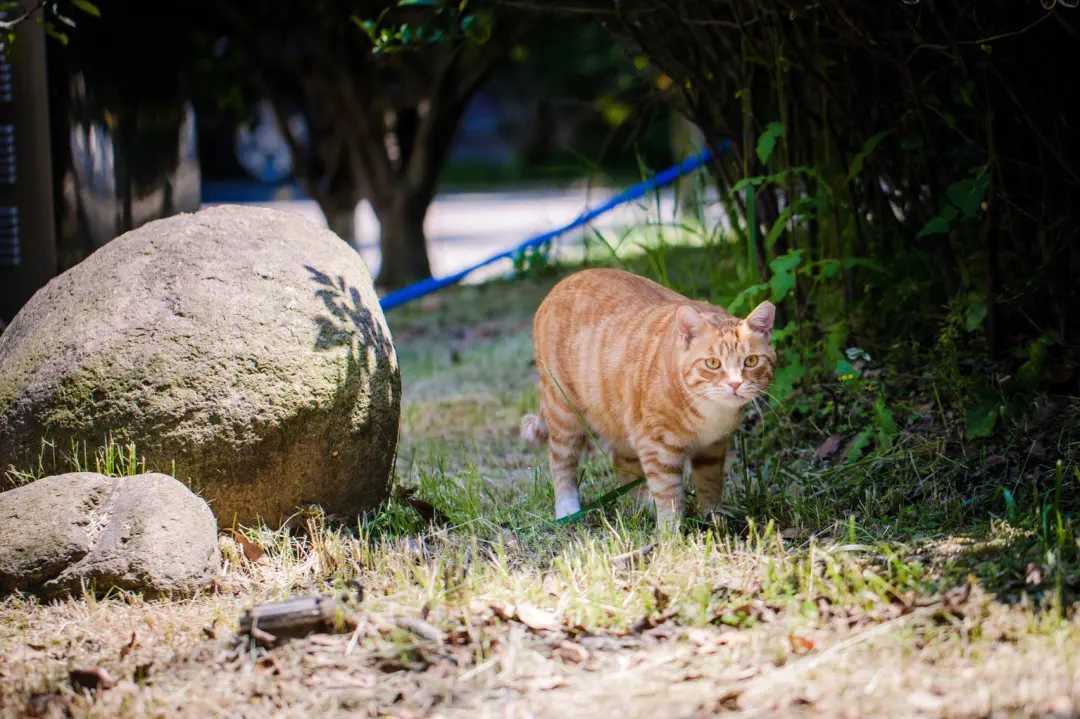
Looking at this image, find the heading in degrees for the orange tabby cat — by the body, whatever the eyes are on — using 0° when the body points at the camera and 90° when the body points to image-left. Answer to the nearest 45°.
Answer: approximately 315°

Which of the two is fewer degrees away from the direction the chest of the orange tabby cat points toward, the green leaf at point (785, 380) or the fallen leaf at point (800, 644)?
the fallen leaf

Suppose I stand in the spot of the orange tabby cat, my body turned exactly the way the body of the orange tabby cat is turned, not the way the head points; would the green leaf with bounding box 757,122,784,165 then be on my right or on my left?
on my left

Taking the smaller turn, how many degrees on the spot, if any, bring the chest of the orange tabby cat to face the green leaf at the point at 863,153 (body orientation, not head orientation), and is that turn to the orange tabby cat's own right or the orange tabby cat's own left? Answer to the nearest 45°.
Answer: approximately 90° to the orange tabby cat's own left

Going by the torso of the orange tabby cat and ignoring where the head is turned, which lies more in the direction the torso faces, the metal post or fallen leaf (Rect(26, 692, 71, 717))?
the fallen leaf

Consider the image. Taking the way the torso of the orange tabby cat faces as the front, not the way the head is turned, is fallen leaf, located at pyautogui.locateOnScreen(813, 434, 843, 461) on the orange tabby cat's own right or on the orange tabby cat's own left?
on the orange tabby cat's own left

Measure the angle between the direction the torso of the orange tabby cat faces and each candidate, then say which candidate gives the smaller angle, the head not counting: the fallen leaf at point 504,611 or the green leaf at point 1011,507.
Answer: the green leaf

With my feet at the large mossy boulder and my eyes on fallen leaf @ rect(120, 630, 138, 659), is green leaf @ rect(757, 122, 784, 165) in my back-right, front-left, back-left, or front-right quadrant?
back-left

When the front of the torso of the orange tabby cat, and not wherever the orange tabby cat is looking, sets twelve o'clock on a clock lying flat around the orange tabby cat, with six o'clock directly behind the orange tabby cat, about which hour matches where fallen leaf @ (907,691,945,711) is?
The fallen leaf is roughly at 1 o'clock from the orange tabby cat.

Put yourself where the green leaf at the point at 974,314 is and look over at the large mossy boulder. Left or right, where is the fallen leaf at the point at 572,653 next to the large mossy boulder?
left

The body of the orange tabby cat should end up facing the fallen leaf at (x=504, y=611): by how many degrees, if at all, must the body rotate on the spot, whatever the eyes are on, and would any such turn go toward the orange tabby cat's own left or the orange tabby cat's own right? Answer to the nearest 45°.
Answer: approximately 45° to the orange tabby cat's own right
